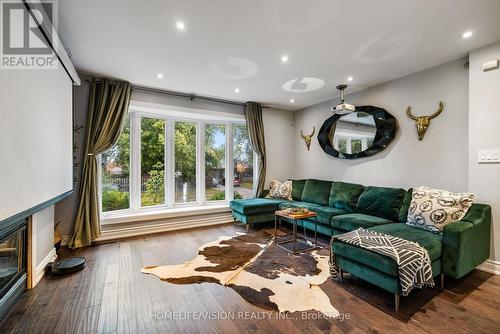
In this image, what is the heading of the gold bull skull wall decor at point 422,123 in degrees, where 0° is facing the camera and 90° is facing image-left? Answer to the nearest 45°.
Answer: approximately 45°

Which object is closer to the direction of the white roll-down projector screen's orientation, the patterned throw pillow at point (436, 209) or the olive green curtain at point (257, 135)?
the patterned throw pillow

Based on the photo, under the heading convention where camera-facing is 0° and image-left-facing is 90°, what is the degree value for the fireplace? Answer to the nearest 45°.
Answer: approximately 270°

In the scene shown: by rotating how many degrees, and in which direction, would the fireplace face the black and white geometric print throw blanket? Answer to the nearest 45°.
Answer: approximately 45° to its right
